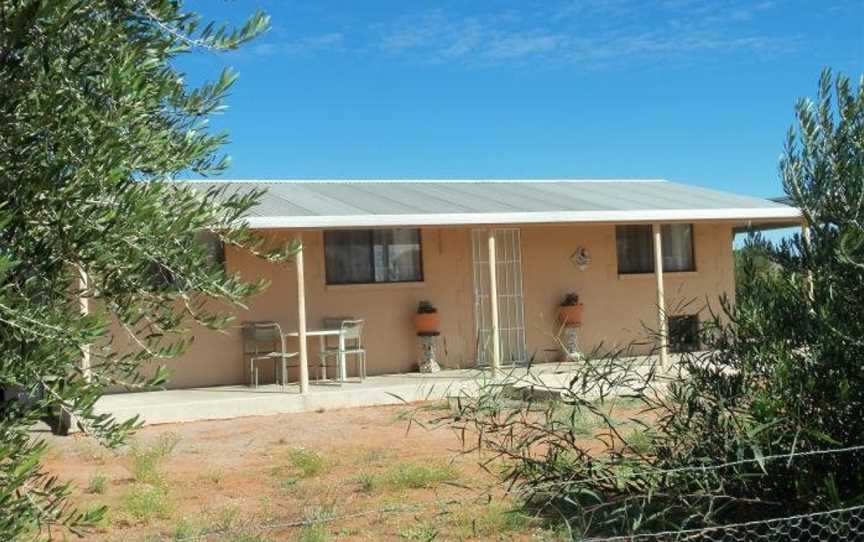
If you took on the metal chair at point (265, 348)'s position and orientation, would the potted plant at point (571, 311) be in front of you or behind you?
in front

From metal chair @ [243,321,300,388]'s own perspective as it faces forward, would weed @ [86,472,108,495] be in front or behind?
behind

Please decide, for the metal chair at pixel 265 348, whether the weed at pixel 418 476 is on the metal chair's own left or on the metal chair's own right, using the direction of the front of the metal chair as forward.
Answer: on the metal chair's own right

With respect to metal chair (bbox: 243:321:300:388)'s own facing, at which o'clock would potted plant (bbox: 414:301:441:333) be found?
The potted plant is roughly at 1 o'clock from the metal chair.

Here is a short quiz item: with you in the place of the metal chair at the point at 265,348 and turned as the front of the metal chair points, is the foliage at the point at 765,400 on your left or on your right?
on your right

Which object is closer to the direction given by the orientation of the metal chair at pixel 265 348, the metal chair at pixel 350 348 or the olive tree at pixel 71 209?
the metal chair

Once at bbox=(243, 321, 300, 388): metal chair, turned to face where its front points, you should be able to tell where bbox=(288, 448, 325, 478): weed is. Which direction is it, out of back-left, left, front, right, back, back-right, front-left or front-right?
back-right

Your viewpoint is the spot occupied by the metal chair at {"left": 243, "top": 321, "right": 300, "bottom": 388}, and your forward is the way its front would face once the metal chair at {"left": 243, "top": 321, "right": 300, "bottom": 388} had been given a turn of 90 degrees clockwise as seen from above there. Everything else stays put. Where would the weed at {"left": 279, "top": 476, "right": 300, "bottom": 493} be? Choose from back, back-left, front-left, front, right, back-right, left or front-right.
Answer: front-right

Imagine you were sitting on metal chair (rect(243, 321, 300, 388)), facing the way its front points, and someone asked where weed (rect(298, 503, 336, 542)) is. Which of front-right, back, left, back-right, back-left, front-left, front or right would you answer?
back-right

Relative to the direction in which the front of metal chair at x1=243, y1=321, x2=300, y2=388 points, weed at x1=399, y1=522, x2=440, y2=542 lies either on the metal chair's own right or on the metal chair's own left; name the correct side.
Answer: on the metal chair's own right

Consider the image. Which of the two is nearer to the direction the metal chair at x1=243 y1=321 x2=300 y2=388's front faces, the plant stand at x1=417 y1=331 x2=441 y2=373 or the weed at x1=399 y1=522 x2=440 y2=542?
the plant stand

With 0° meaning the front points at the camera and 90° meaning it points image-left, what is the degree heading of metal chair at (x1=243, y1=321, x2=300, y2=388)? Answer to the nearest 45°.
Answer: approximately 225°

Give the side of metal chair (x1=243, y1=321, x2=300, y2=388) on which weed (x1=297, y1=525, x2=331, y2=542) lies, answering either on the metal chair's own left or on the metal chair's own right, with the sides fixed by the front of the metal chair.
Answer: on the metal chair's own right
